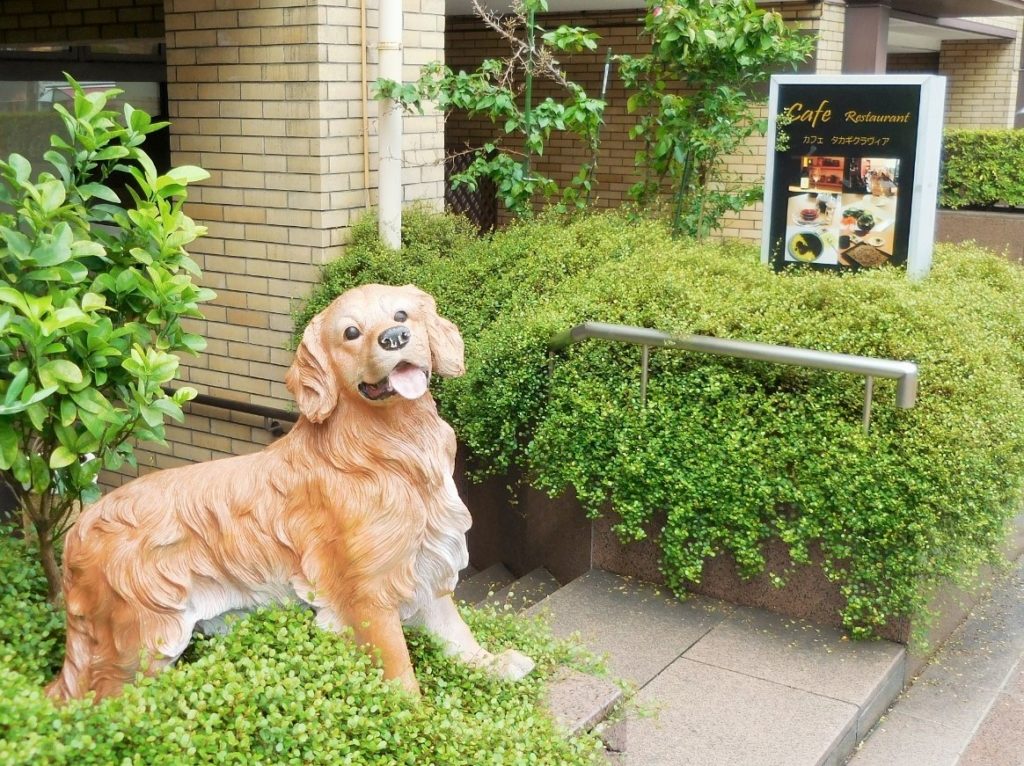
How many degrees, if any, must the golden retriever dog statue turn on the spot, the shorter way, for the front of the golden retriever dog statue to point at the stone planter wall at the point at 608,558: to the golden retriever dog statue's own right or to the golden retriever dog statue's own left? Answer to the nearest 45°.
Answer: approximately 90° to the golden retriever dog statue's own left

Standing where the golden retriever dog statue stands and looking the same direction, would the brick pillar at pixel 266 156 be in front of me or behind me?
behind

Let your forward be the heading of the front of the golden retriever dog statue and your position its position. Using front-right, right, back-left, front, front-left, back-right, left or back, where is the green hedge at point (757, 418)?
left

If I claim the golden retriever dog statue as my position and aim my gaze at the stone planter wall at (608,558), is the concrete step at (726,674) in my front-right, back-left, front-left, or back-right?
front-right

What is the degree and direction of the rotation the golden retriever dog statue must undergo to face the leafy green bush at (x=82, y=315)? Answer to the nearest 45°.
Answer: approximately 180°

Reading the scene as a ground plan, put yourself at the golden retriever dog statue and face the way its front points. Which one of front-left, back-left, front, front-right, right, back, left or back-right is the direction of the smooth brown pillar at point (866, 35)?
left

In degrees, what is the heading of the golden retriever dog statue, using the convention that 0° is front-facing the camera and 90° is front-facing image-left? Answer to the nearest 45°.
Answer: approximately 315°

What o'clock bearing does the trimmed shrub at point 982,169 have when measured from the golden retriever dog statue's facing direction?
The trimmed shrub is roughly at 9 o'clock from the golden retriever dog statue.
